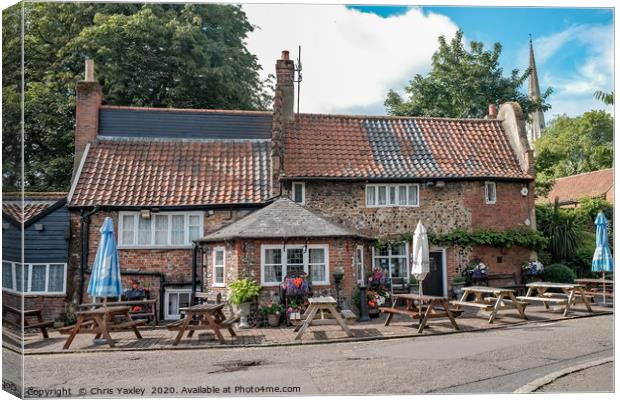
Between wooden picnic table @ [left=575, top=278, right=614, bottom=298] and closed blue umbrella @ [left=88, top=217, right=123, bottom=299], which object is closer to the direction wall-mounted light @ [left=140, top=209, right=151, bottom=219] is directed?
the closed blue umbrella

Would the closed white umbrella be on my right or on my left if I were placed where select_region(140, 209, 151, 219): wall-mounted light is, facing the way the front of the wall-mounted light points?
on my left

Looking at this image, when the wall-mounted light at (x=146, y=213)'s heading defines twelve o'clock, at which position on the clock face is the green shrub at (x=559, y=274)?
The green shrub is roughly at 9 o'clock from the wall-mounted light.

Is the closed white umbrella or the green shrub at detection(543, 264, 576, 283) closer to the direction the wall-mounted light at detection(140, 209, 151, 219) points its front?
the closed white umbrella

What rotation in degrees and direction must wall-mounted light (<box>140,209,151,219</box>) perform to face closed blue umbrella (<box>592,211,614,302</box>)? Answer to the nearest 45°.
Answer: approximately 45° to its left

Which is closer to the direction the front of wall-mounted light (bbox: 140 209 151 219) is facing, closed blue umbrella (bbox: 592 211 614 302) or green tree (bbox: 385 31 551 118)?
the closed blue umbrella

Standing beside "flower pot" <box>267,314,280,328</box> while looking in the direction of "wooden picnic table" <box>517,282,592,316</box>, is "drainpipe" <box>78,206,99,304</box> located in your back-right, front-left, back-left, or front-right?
back-left

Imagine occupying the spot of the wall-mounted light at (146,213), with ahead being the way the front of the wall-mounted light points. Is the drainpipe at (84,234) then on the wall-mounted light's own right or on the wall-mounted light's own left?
on the wall-mounted light's own right

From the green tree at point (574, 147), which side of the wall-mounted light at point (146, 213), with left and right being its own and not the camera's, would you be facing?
left

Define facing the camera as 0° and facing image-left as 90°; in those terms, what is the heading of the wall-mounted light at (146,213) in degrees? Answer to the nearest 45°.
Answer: approximately 0°

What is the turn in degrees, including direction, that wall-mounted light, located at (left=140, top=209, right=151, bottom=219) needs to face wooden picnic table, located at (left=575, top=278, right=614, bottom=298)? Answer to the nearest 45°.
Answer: approximately 90° to its left

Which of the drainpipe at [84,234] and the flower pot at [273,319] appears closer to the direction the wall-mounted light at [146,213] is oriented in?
the flower pot

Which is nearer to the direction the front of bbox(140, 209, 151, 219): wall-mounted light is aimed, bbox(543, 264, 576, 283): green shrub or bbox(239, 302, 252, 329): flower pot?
the flower pot
